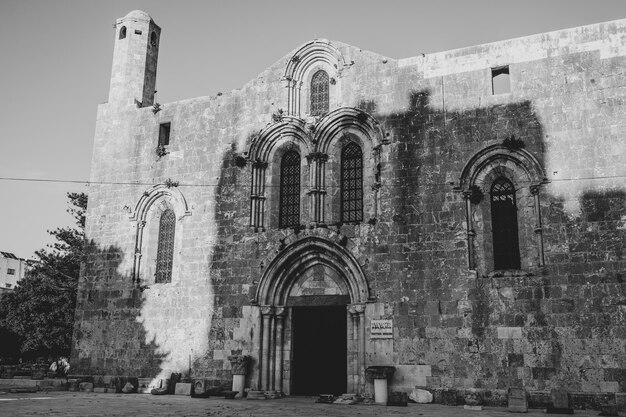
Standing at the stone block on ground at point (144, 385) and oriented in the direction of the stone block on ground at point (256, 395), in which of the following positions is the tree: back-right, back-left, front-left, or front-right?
back-left

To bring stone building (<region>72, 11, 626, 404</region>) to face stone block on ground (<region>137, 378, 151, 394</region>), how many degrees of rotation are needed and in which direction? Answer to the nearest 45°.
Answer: approximately 90° to its right

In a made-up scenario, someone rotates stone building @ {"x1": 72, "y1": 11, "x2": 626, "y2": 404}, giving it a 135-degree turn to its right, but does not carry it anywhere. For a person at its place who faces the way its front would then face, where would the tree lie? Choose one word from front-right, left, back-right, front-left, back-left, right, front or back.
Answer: front

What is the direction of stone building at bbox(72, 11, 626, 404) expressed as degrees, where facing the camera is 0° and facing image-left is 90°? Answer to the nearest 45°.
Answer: approximately 0°

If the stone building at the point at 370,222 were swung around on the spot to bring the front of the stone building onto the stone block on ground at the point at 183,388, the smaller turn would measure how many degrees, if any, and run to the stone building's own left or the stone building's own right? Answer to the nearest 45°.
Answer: approximately 90° to the stone building's own right
